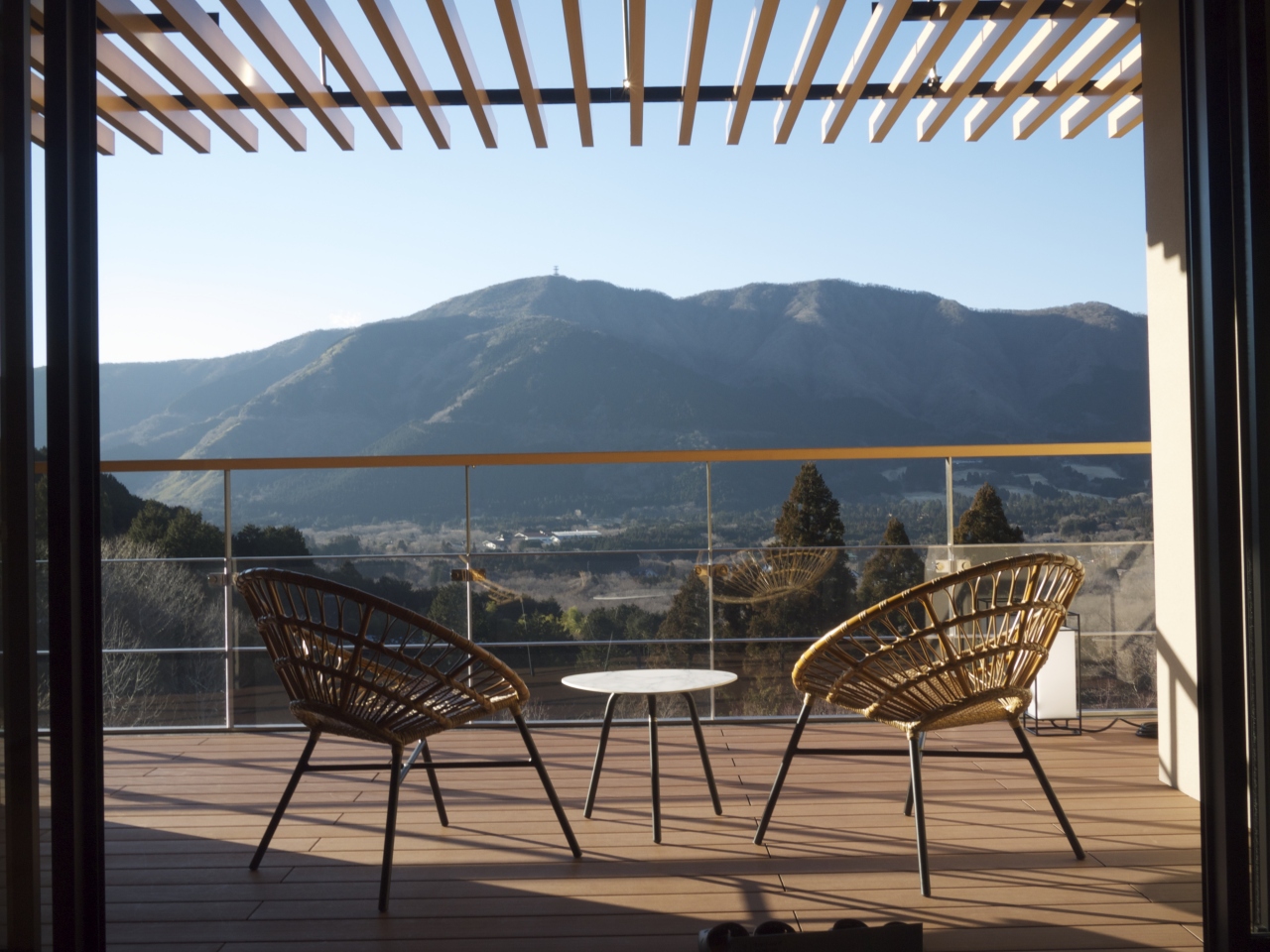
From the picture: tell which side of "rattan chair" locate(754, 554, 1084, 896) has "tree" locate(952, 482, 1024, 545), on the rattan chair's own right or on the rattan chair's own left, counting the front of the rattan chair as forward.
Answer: on the rattan chair's own right

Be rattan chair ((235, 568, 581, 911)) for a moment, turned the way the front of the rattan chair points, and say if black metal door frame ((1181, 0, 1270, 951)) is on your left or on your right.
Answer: on your right

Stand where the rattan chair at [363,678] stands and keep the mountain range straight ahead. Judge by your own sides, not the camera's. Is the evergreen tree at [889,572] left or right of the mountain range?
right
